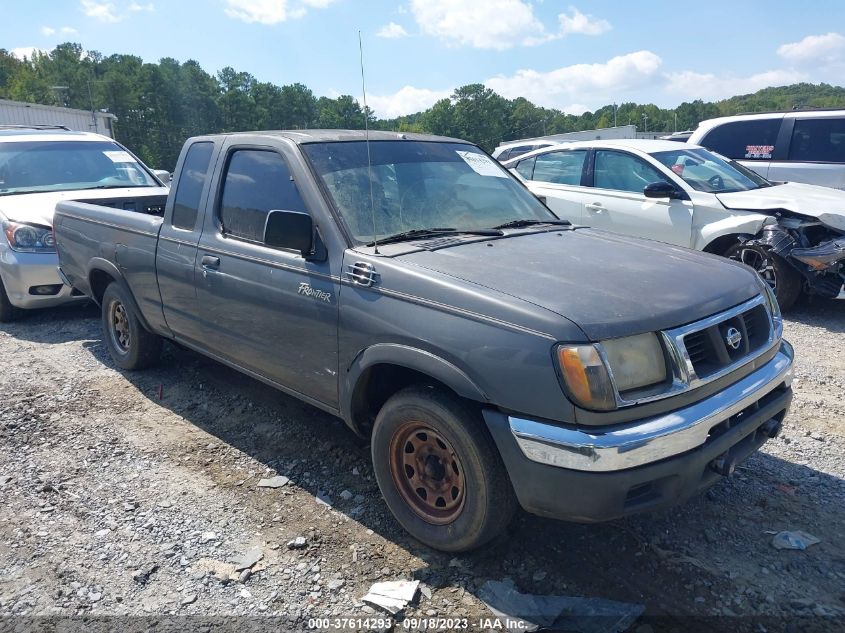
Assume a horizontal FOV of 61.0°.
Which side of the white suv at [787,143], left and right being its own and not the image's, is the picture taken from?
right

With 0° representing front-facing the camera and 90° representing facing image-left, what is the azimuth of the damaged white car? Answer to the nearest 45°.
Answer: approximately 315°

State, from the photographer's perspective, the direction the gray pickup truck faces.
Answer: facing the viewer and to the right of the viewer

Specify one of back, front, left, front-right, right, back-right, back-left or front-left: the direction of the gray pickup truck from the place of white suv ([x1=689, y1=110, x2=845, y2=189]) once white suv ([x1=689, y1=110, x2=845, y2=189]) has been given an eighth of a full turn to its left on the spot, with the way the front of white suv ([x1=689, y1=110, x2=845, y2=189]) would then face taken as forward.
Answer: back-right

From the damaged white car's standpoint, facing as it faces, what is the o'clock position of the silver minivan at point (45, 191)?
The silver minivan is roughly at 4 o'clock from the damaged white car.

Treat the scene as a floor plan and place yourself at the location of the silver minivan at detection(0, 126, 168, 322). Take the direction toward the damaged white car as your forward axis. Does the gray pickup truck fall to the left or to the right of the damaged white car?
right

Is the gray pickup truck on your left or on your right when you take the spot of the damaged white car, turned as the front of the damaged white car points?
on your right

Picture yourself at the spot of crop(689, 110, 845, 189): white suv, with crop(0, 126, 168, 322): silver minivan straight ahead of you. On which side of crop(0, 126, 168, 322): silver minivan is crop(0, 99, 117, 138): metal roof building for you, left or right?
right

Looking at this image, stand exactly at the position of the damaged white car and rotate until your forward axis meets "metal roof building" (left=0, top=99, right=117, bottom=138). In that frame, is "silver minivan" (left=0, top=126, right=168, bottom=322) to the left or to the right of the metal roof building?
left

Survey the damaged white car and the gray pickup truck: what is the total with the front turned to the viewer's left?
0

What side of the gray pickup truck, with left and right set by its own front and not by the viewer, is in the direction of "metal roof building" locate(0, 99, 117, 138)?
back
